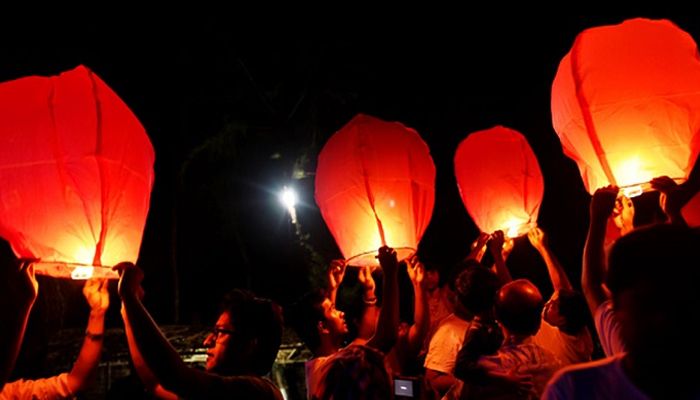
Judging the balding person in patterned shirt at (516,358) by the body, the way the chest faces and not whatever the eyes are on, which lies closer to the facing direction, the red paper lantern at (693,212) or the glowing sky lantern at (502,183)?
the glowing sky lantern

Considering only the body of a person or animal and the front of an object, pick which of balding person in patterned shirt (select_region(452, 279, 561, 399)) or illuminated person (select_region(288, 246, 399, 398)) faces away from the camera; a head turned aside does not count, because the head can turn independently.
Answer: balding person in patterned shirt (select_region(452, 279, 561, 399))

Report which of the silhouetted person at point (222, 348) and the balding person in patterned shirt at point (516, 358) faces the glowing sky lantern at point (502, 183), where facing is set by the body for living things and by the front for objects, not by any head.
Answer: the balding person in patterned shirt at point (516, 358)

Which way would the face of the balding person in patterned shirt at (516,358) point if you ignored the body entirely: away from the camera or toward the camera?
away from the camera

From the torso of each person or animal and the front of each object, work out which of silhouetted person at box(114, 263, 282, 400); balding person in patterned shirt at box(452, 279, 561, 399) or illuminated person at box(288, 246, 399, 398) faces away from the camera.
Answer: balding person in patterned shirt at box(452, 279, 561, 399)

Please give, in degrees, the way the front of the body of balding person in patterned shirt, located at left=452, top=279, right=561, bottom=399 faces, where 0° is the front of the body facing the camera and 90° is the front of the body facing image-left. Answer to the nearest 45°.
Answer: approximately 180°

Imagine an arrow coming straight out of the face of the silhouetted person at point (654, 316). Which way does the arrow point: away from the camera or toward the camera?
away from the camera

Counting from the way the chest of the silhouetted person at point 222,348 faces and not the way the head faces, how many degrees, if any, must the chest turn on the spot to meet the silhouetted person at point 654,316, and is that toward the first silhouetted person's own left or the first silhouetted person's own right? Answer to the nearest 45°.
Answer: approximately 135° to the first silhouetted person's own left
